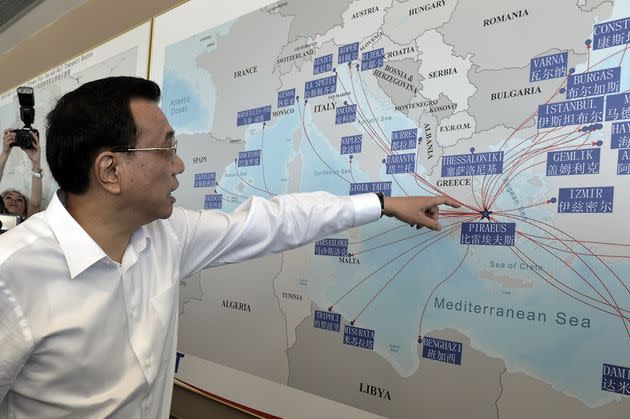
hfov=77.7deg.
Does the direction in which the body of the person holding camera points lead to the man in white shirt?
yes

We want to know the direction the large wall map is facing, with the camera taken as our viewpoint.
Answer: facing the viewer and to the left of the viewer

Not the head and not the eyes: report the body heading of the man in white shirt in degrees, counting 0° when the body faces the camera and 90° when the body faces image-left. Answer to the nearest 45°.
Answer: approximately 315°

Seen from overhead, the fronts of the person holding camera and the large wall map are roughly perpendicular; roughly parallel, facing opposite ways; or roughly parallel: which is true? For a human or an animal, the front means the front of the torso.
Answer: roughly perpendicular

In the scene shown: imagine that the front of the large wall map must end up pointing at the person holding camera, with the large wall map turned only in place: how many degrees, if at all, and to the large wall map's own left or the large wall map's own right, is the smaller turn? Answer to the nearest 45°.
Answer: approximately 90° to the large wall map's own right

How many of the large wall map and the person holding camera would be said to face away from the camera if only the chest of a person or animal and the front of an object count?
0

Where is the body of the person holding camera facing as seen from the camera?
toward the camera

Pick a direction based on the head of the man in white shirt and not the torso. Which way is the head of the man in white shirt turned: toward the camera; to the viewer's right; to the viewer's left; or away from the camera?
to the viewer's right

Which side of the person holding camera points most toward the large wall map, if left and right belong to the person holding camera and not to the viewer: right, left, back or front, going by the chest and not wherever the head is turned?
front

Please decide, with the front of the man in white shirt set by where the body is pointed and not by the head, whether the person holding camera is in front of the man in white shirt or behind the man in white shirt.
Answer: behind
